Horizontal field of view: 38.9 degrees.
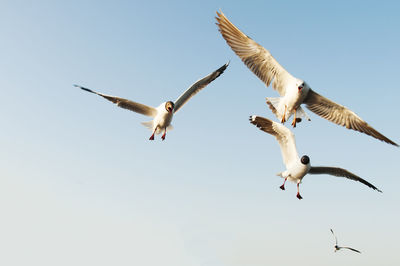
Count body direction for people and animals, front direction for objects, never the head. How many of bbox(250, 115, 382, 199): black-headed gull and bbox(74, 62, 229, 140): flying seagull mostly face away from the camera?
0

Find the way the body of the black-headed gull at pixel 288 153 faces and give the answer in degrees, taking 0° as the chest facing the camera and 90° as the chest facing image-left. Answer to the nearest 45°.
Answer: approximately 315°

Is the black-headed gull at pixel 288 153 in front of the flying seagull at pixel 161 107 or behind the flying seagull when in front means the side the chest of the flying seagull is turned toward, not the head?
in front

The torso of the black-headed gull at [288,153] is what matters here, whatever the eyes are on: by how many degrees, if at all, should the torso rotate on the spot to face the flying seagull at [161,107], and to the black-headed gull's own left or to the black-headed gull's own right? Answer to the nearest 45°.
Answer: approximately 135° to the black-headed gull's own right

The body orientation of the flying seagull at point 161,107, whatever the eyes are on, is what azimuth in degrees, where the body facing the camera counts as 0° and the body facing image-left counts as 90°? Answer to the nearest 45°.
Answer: approximately 315°
